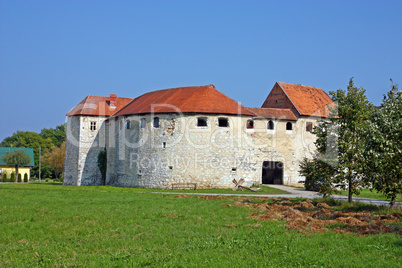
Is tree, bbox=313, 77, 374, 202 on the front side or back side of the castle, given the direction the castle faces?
on the front side

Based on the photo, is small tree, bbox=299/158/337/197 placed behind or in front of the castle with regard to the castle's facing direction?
in front

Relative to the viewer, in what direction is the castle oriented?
toward the camera
